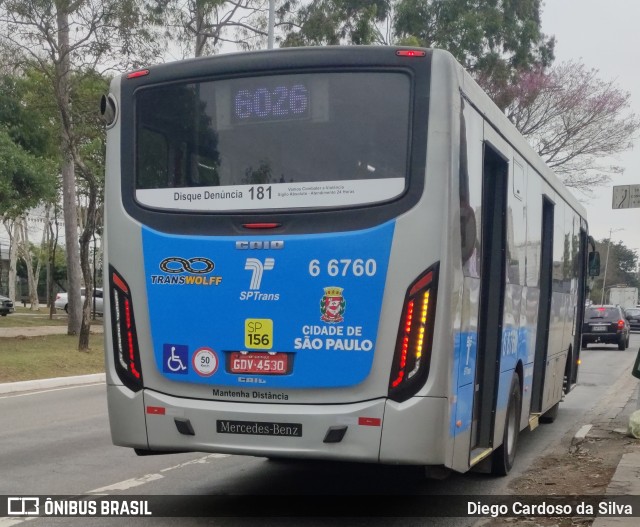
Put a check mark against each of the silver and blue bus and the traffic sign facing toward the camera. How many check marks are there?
1

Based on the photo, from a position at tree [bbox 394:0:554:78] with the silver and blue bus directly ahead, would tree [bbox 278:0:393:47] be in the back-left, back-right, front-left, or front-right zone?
front-right

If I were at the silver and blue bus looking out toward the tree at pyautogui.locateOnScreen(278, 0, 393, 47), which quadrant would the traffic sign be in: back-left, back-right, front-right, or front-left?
front-right

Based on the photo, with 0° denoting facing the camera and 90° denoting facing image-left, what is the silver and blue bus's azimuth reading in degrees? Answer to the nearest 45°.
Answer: approximately 225°

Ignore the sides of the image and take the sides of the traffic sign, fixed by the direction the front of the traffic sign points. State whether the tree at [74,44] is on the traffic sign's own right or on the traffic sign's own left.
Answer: on the traffic sign's own right

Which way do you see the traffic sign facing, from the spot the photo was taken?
facing the viewer

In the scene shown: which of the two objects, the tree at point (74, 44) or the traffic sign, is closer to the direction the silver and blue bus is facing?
the traffic sign

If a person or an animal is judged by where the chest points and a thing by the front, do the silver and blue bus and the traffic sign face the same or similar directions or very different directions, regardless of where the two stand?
very different directions

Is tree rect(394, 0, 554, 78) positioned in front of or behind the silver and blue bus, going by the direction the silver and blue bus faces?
in front

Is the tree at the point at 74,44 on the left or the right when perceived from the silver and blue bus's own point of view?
on its left

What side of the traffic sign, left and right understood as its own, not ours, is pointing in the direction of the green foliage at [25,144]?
right

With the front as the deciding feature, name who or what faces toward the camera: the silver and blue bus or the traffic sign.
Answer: the traffic sign

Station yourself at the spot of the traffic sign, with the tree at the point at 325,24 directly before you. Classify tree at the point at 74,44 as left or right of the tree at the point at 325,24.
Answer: left

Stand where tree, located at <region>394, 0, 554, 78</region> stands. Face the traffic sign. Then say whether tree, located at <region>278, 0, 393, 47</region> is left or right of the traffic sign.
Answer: right
